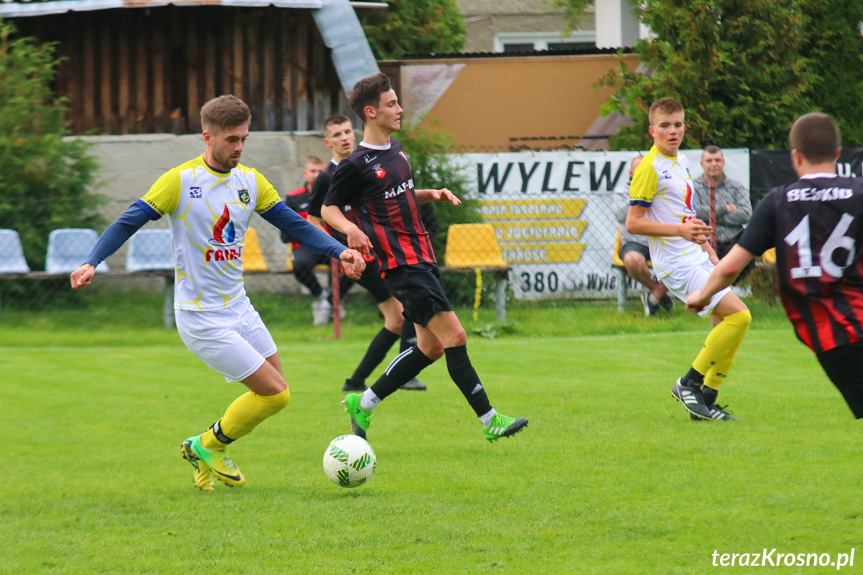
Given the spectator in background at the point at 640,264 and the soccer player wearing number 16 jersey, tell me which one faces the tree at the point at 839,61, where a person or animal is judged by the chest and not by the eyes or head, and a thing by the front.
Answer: the soccer player wearing number 16 jersey

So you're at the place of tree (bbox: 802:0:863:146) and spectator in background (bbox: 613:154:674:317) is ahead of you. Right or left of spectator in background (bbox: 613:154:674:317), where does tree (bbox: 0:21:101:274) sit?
right

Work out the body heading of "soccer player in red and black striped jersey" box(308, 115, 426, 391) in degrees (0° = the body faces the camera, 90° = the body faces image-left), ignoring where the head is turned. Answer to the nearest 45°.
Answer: approximately 315°

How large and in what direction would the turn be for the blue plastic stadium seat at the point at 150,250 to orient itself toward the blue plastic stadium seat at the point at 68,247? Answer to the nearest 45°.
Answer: approximately 90° to its right

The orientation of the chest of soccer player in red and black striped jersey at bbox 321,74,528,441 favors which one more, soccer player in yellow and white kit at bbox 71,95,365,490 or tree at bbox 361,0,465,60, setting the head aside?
the soccer player in yellow and white kit

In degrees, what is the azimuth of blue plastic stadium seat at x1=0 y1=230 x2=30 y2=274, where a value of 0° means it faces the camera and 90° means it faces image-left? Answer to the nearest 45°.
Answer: approximately 0°

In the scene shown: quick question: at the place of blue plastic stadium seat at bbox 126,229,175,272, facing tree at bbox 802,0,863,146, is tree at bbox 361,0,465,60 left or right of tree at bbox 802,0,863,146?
left

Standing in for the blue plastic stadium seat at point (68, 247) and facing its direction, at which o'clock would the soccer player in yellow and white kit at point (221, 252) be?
The soccer player in yellow and white kit is roughly at 12 o'clock from the blue plastic stadium seat.

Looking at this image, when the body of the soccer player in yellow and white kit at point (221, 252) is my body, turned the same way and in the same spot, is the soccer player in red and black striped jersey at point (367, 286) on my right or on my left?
on my left

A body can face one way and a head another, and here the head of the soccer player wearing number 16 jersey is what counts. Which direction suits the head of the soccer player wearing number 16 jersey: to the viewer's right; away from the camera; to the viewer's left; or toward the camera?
away from the camera

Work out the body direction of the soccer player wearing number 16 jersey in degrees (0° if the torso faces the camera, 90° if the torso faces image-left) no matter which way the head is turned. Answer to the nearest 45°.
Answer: approximately 180°
